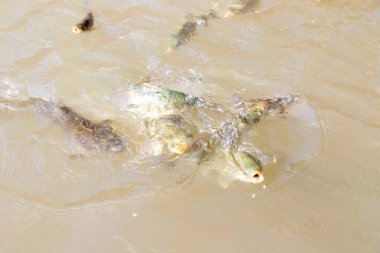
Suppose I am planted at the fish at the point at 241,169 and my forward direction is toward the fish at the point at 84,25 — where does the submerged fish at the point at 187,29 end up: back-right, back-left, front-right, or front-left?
front-right

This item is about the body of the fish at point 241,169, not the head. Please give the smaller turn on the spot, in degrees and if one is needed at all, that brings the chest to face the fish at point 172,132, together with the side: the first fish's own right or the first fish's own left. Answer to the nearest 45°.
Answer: approximately 180°

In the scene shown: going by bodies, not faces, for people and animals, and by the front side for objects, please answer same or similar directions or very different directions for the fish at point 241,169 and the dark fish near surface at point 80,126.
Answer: same or similar directions

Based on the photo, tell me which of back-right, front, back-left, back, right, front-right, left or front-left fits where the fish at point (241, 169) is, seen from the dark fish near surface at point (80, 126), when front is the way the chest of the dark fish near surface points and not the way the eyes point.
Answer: front

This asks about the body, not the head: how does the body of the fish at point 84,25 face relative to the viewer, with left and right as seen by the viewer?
facing the viewer and to the left of the viewer

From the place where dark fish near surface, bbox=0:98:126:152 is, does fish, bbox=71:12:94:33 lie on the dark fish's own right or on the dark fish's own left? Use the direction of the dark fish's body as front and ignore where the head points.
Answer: on the dark fish's own left

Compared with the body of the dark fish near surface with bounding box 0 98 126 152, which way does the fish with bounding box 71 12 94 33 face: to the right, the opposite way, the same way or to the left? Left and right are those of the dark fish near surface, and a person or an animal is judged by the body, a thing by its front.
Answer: to the right

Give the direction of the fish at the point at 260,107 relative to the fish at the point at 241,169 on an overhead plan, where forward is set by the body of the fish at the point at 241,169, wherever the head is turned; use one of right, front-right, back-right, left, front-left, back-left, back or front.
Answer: back-left

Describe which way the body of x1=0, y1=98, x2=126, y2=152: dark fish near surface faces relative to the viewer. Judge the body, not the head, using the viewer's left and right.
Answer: facing the viewer and to the right of the viewer

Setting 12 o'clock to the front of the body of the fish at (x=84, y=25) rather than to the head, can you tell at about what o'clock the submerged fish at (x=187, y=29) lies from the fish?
The submerged fish is roughly at 8 o'clock from the fish.

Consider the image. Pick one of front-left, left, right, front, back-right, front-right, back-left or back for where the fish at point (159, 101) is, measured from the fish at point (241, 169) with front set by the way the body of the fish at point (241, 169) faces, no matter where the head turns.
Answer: back

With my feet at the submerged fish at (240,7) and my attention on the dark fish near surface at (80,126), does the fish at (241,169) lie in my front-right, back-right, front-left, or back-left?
front-left

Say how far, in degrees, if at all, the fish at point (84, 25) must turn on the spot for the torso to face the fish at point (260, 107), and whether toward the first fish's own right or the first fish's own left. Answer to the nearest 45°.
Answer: approximately 90° to the first fish's own left

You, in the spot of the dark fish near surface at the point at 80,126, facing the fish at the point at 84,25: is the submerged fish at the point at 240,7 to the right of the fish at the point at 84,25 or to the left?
right

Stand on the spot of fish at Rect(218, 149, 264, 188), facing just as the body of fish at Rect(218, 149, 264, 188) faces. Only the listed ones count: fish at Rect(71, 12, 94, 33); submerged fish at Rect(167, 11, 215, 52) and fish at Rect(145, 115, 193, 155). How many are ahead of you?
0

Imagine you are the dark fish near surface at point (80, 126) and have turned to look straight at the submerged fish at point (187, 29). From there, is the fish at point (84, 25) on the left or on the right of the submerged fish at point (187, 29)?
left
